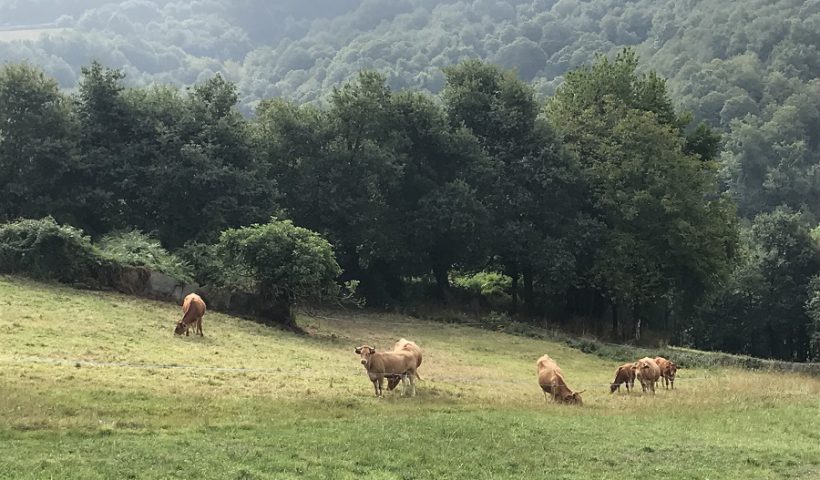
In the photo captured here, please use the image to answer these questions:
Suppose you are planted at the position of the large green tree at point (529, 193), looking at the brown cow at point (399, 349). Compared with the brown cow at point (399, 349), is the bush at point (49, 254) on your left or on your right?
right

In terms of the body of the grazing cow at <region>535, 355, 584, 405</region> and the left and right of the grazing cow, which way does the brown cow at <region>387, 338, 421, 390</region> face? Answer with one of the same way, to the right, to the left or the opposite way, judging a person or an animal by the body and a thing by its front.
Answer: to the right

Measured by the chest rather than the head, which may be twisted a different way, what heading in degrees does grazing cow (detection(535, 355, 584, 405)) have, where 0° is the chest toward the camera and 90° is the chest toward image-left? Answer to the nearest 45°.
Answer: approximately 315°

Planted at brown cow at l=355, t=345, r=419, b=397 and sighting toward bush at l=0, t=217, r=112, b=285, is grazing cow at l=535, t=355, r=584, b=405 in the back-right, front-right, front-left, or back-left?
back-right

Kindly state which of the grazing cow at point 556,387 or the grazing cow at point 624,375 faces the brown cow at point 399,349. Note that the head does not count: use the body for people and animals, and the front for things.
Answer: the grazing cow at point 624,375

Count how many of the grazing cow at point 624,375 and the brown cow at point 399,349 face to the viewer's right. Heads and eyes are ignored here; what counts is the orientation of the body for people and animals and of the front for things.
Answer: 0

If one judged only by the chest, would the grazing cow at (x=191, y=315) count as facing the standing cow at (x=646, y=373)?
no

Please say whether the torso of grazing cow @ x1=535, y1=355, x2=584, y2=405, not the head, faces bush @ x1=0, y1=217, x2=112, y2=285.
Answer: no

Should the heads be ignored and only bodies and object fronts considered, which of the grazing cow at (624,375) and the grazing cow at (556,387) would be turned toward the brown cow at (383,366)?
the grazing cow at (624,375)

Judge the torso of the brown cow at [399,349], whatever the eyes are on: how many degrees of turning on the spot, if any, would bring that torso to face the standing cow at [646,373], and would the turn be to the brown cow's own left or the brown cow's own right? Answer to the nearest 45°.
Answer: approximately 180°

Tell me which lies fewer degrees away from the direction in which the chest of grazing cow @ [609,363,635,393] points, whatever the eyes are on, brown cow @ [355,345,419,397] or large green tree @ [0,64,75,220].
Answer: the brown cow

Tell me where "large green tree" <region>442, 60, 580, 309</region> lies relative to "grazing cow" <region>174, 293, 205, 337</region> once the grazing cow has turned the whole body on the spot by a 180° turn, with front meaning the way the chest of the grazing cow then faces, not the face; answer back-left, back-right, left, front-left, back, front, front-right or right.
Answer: front

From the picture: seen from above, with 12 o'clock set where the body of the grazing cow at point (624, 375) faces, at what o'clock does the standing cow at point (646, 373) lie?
the standing cow at point (646, 373) is roughly at 7 o'clock from the grazing cow at point (624, 375).

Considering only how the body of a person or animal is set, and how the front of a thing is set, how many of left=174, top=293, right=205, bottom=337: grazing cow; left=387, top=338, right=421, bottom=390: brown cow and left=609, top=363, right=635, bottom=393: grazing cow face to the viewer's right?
0

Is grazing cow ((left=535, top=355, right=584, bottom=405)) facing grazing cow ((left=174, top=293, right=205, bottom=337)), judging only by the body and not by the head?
no

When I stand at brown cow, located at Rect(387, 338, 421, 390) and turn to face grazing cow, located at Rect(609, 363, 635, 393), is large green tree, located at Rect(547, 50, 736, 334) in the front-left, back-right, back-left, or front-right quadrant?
front-left

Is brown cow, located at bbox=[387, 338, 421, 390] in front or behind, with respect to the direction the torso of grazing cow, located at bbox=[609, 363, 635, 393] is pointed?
in front

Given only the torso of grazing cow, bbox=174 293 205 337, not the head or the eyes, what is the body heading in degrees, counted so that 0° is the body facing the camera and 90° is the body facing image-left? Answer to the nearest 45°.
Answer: approximately 45°

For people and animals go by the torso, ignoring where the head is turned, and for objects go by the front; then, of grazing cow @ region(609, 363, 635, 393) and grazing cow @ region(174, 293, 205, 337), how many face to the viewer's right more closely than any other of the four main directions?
0
